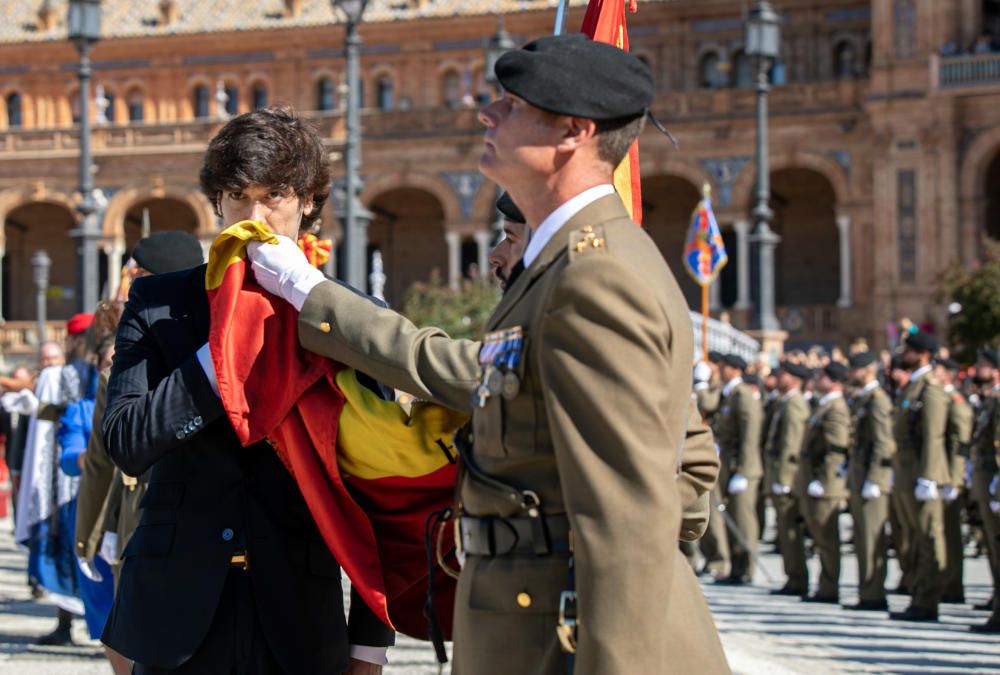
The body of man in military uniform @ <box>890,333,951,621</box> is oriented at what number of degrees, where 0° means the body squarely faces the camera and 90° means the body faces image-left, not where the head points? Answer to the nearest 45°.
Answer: approximately 90°

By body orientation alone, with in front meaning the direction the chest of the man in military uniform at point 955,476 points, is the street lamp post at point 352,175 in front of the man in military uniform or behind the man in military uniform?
in front

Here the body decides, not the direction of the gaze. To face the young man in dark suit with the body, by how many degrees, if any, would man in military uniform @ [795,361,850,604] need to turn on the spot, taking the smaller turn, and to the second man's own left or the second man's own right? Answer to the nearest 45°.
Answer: approximately 90° to the second man's own left

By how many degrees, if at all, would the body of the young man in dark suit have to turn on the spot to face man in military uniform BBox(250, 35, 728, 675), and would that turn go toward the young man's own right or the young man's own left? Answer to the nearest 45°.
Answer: approximately 45° to the young man's own left

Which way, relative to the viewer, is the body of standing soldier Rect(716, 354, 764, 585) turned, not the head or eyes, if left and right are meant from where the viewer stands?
facing to the left of the viewer

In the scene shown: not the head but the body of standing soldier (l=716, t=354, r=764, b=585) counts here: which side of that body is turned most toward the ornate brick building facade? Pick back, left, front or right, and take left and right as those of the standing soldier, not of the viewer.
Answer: right

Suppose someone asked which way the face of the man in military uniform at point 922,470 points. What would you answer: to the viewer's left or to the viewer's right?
to the viewer's left

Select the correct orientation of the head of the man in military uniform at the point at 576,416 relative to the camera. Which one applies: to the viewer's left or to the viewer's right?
to the viewer's left

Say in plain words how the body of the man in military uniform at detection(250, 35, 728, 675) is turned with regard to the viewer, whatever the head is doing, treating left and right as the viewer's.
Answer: facing to the left of the viewer
